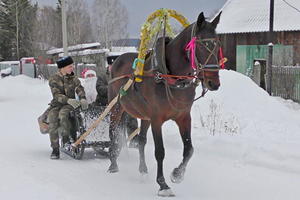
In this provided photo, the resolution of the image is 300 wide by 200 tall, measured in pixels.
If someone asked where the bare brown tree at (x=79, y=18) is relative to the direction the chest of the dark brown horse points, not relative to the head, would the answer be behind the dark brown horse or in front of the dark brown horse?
behind

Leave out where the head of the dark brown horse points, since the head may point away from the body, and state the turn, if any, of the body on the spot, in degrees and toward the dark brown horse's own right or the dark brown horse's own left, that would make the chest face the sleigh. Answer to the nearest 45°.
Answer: approximately 180°

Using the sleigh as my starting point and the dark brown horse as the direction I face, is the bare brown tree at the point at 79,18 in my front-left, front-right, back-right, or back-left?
back-left

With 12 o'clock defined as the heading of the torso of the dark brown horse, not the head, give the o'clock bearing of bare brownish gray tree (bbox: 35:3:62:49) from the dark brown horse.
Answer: The bare brownish gray tree is roughly at 7 o'clock from the dark brown horse.

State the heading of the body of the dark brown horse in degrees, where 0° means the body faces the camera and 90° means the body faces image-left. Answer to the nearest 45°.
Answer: approximately 315°

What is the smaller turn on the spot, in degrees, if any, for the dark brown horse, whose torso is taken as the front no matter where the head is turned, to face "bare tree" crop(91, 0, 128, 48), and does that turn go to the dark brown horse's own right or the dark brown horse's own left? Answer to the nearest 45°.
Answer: approximately 135° to the dark brown horse's own left

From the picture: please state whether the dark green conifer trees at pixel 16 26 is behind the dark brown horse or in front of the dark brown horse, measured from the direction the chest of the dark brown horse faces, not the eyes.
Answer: behind
